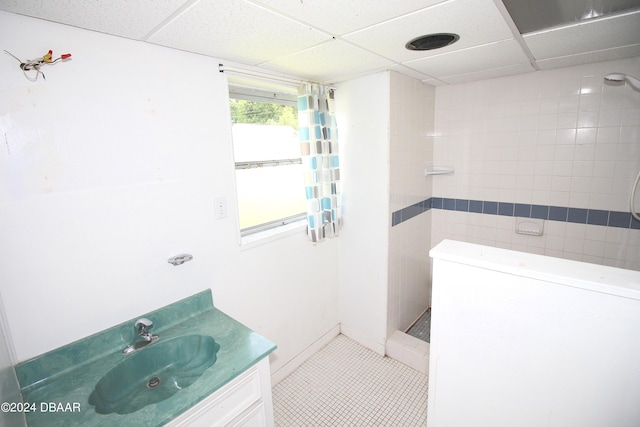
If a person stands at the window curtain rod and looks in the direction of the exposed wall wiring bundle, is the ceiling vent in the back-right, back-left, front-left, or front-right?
back-left

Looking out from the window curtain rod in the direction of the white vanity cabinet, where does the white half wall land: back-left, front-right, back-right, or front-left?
front-left

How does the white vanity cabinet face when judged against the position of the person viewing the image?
facing the viewer and to the right of the viewer

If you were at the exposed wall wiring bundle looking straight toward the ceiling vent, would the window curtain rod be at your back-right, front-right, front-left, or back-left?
front-left

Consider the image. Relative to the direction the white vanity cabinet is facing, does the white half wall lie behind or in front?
in front
